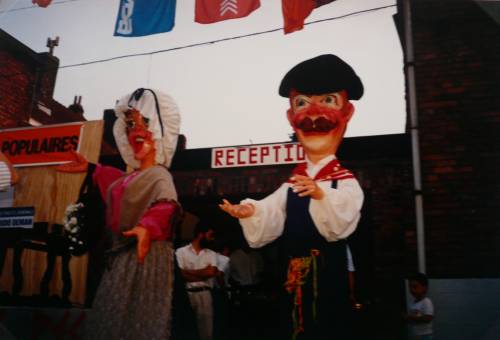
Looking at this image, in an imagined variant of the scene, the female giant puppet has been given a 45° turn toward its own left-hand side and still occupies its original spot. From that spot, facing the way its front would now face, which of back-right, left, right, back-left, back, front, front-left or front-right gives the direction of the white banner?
left

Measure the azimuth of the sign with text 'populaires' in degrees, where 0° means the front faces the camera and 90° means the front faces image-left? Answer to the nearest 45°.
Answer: approximately 0°

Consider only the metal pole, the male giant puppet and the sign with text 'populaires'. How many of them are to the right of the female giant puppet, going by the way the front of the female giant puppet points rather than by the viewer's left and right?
1

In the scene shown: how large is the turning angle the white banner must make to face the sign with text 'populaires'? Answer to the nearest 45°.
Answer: approximately 90° to its right

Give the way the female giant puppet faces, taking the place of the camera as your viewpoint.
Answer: facing the viewer and to the left of the viewer

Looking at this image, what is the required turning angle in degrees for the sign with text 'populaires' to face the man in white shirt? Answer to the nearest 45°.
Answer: approximately 45° to its left

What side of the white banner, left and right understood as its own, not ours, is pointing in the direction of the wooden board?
right

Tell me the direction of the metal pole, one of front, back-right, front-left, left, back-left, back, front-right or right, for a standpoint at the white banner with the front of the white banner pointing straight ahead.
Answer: left

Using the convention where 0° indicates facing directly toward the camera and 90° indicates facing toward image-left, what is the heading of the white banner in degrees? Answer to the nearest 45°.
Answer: approximately 0°

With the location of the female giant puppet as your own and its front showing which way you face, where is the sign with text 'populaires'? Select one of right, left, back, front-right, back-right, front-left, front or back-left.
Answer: right

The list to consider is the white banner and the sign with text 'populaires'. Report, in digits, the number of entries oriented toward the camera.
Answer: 2
